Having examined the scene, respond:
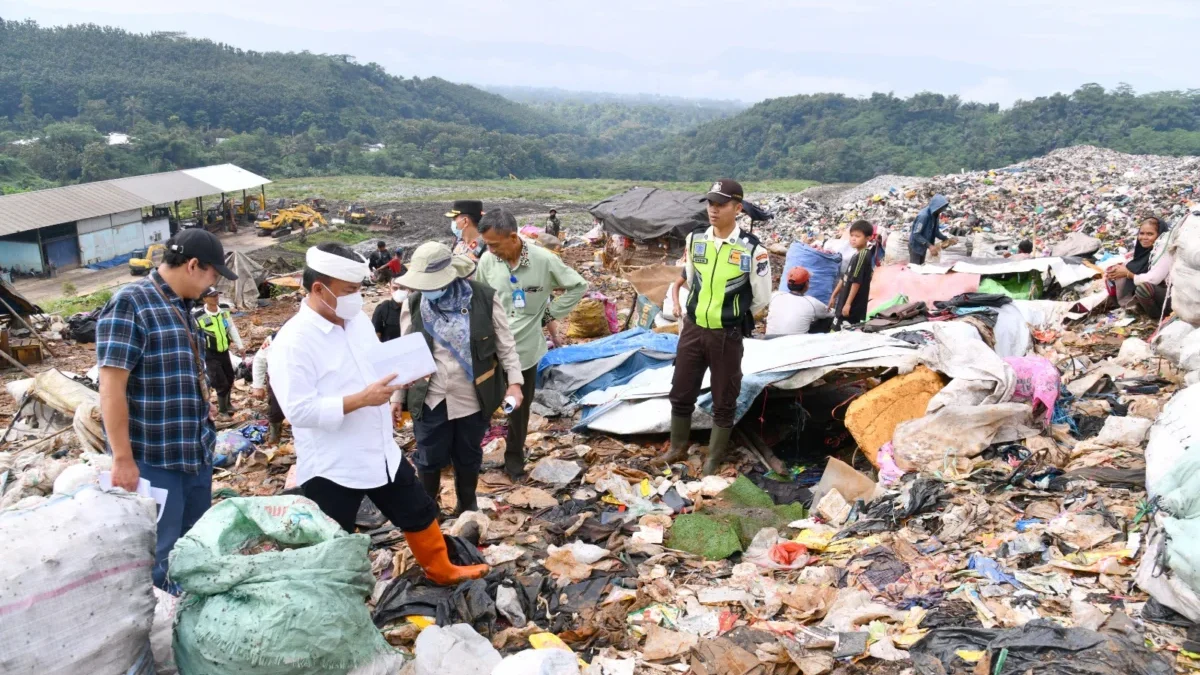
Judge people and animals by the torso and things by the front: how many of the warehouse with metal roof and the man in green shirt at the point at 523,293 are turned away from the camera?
0

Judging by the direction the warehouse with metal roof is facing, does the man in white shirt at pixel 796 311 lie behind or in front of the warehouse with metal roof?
in front

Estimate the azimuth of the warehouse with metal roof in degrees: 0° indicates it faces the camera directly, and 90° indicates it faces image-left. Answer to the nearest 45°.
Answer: approximately 315°

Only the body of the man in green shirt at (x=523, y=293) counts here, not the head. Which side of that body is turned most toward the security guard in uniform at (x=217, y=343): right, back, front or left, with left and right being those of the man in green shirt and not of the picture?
right

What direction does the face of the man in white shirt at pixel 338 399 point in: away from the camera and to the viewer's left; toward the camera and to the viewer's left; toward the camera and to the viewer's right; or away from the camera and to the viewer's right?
toward the camera and to the viewer's right

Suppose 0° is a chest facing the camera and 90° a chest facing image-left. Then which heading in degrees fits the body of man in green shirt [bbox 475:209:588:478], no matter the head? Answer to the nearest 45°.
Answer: approximately 45°

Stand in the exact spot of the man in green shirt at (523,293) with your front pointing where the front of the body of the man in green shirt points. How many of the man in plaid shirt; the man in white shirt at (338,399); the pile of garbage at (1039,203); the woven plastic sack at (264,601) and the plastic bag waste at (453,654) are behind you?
1

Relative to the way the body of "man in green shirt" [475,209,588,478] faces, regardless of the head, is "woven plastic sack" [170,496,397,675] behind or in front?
in front

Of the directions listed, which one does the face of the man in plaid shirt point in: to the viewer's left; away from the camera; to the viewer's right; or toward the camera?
to the viewer's right

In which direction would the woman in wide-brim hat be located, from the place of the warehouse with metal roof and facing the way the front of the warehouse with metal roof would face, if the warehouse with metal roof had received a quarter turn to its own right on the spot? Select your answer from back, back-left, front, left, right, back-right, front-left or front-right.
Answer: front-left
